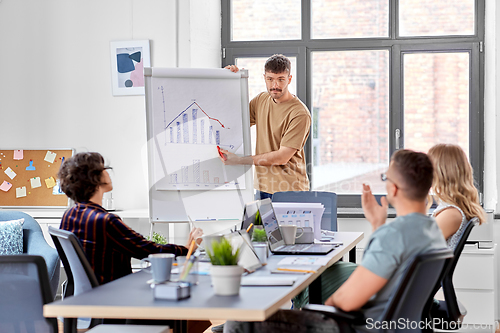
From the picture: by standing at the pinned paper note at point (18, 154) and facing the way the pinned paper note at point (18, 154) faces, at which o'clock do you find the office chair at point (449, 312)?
The office chair is roughly at 11 o'clock from the pinned paper note.

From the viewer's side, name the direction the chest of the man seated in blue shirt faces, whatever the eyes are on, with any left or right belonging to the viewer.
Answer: facing away from the viewer and to the left of the viewer

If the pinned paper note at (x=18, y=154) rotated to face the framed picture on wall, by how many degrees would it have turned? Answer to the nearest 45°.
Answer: approximately 45° to its left

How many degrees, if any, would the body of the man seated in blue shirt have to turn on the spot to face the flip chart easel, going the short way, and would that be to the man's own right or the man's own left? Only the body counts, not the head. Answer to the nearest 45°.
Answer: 0° — they already face it

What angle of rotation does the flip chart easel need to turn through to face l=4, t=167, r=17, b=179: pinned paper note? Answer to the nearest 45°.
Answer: approximately 135° to its right

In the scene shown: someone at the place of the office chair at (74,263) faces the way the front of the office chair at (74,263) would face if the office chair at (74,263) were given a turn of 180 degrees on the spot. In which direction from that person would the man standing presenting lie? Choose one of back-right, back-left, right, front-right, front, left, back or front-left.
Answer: back

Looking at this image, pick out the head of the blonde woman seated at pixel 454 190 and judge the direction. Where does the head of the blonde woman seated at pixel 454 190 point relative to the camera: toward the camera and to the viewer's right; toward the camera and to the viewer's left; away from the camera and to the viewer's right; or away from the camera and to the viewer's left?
away from the camera and to the viewer's left

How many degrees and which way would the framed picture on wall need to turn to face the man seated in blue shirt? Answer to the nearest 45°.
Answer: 0° — it already faces them

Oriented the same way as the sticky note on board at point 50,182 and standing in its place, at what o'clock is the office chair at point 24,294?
The office chair is roughly at 12 o'clock from the sticky note on board.

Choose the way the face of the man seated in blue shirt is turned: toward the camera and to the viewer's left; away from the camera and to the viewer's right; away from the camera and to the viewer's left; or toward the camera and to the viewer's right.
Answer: away from the camera and to the viewer's left

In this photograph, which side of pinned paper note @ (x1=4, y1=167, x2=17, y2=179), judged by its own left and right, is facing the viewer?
front

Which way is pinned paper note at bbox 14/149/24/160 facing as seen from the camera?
toward the camera

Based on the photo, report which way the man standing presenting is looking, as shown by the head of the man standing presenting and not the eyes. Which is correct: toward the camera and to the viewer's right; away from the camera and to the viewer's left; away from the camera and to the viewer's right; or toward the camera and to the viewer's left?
toward the camera and to the viewer's left
